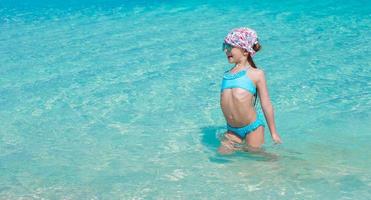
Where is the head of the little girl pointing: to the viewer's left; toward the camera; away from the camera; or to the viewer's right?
to the viewer's left

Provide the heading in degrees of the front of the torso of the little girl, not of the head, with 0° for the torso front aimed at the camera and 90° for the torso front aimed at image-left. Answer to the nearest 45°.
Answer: approximately 45°
